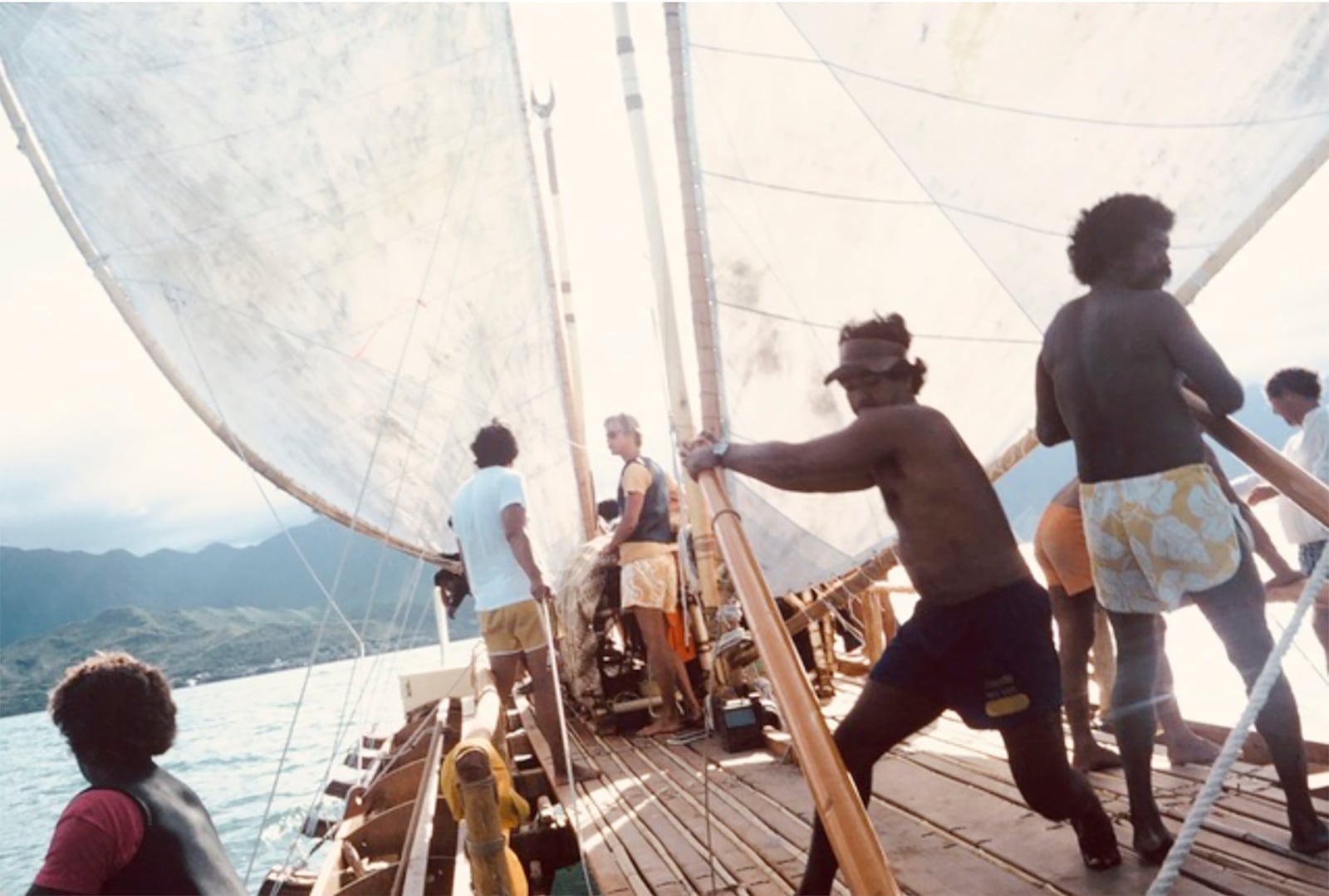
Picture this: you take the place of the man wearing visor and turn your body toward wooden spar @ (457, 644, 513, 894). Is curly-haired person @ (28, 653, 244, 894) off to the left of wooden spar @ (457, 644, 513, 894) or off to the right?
left

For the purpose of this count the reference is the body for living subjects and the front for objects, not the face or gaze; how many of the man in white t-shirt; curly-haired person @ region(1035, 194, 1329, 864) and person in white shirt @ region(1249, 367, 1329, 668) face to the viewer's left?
1

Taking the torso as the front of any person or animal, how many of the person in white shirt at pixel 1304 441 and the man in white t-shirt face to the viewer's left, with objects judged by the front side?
1

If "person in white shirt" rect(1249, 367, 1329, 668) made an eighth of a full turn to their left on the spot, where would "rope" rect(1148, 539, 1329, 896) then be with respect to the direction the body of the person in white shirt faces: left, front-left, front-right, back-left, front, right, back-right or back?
front-left

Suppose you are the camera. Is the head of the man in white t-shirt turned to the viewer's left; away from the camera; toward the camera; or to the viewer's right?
away from the camera

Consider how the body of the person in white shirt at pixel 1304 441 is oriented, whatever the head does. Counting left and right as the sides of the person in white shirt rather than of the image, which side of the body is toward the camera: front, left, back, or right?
left

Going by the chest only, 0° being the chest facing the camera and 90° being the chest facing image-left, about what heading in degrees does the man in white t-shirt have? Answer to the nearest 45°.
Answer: approximately 225°

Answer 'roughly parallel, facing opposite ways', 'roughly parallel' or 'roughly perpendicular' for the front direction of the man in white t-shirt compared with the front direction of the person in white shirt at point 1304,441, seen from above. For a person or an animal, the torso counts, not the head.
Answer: roughly perpendicular
